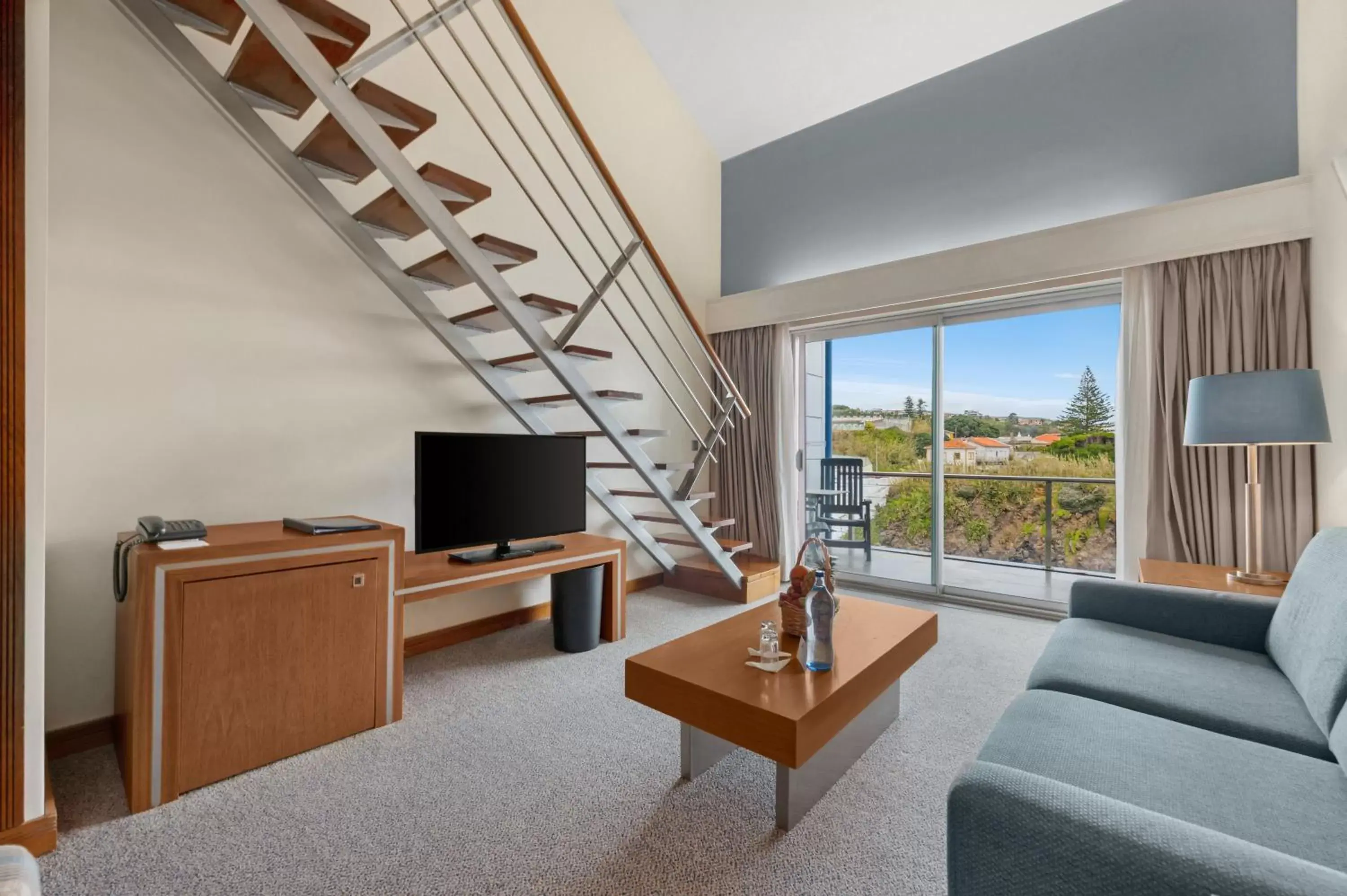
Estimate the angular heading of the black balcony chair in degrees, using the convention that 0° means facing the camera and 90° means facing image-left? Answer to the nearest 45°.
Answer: approximately 0°

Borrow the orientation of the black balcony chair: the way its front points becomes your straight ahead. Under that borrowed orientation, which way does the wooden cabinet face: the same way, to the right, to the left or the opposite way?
to the left

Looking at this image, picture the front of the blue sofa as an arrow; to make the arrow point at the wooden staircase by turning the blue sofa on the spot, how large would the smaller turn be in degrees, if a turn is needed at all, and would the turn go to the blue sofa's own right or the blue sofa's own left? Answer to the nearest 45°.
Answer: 0° — it already faces it

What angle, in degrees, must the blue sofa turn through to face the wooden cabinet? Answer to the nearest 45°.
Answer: approximately 45° to its left

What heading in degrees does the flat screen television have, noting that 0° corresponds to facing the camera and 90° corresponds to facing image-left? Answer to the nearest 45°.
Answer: approximately 315°

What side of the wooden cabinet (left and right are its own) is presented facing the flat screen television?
left

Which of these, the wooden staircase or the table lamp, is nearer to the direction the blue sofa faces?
the wooden staircase

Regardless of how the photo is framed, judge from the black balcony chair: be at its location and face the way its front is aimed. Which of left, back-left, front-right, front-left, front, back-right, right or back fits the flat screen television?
front-right

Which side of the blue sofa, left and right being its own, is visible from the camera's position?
left

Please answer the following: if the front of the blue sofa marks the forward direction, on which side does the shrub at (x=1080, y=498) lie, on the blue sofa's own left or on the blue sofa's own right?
on the blue sofa's own right

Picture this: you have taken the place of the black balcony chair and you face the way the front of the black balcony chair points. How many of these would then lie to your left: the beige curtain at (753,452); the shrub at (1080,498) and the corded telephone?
1
